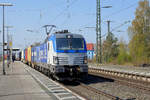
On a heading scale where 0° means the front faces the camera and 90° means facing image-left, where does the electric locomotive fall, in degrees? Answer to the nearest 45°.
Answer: approximately 315°

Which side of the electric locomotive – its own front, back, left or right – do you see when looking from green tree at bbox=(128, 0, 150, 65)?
left
